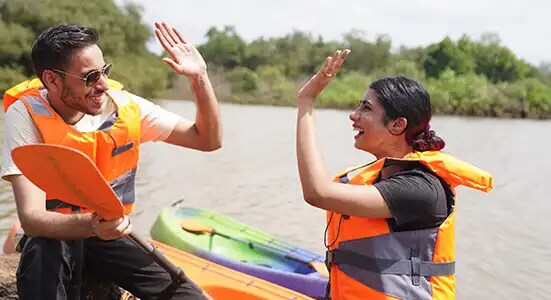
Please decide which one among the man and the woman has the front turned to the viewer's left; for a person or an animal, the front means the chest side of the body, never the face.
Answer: the woman

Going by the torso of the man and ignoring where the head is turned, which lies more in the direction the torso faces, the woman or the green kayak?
the woman

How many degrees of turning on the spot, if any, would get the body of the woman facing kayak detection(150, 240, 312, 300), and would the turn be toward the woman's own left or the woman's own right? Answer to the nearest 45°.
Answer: approximately 45° to the woman's own right

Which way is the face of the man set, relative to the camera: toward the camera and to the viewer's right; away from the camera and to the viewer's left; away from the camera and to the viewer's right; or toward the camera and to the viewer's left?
toward the camera and to the viewer's right

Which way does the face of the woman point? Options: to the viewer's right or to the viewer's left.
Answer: to the viewer's left

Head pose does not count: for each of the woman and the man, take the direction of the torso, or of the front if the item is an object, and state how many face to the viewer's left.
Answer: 1

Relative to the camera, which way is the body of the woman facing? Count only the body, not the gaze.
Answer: to the viewer's left

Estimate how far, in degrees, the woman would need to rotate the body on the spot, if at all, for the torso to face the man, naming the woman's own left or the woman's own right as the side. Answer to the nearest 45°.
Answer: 0° — they already face them

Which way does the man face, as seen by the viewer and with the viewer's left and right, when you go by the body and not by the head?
facing the viewer and to the right of the viewer

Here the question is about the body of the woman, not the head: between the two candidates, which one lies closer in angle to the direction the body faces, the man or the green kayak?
the man

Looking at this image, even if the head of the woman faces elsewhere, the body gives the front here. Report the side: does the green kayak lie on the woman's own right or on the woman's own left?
on the woman's own right

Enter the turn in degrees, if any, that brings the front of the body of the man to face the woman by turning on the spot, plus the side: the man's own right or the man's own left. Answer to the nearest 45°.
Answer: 0° — they already face them

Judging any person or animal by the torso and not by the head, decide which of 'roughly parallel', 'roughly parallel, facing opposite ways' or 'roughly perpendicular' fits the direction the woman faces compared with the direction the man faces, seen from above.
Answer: roughly parallel, facing opposite ways
